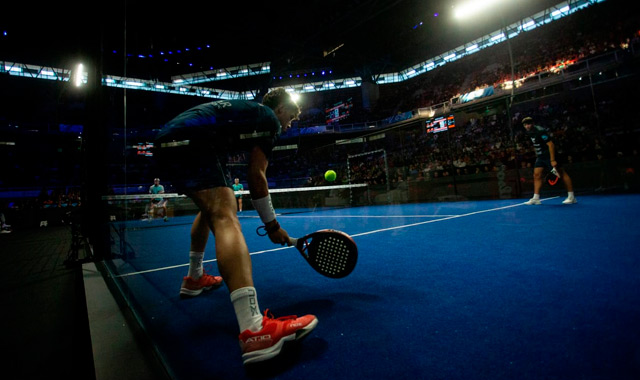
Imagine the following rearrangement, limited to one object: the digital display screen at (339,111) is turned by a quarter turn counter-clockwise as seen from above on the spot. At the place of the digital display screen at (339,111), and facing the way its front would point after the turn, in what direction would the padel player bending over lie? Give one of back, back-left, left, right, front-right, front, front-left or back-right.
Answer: front-right

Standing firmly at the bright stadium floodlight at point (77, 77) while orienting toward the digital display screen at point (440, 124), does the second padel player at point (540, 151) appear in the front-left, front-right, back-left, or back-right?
front-right

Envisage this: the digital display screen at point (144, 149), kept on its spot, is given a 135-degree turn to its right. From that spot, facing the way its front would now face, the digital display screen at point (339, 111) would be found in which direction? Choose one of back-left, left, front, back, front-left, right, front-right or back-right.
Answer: right

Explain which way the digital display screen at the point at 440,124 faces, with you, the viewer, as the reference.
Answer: facing the viewer and to the left of the viewer

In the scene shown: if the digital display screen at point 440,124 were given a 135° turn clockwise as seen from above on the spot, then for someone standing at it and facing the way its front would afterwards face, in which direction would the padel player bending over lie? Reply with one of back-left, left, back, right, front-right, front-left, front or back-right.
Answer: back

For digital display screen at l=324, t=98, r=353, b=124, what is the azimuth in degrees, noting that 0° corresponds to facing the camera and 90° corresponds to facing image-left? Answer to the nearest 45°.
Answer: approximately 45°

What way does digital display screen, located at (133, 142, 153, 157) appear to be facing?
toward the camera

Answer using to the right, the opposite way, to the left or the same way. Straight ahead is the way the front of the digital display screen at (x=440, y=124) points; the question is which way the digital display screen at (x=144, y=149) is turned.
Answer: to the left

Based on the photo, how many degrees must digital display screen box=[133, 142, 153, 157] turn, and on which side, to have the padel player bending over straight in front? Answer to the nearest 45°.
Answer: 0° — it already faces them

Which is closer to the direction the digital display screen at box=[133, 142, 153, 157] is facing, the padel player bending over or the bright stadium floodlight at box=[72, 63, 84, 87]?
the padel player bending over

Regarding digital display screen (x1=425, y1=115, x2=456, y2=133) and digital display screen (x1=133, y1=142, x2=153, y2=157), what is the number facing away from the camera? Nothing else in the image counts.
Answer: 0
